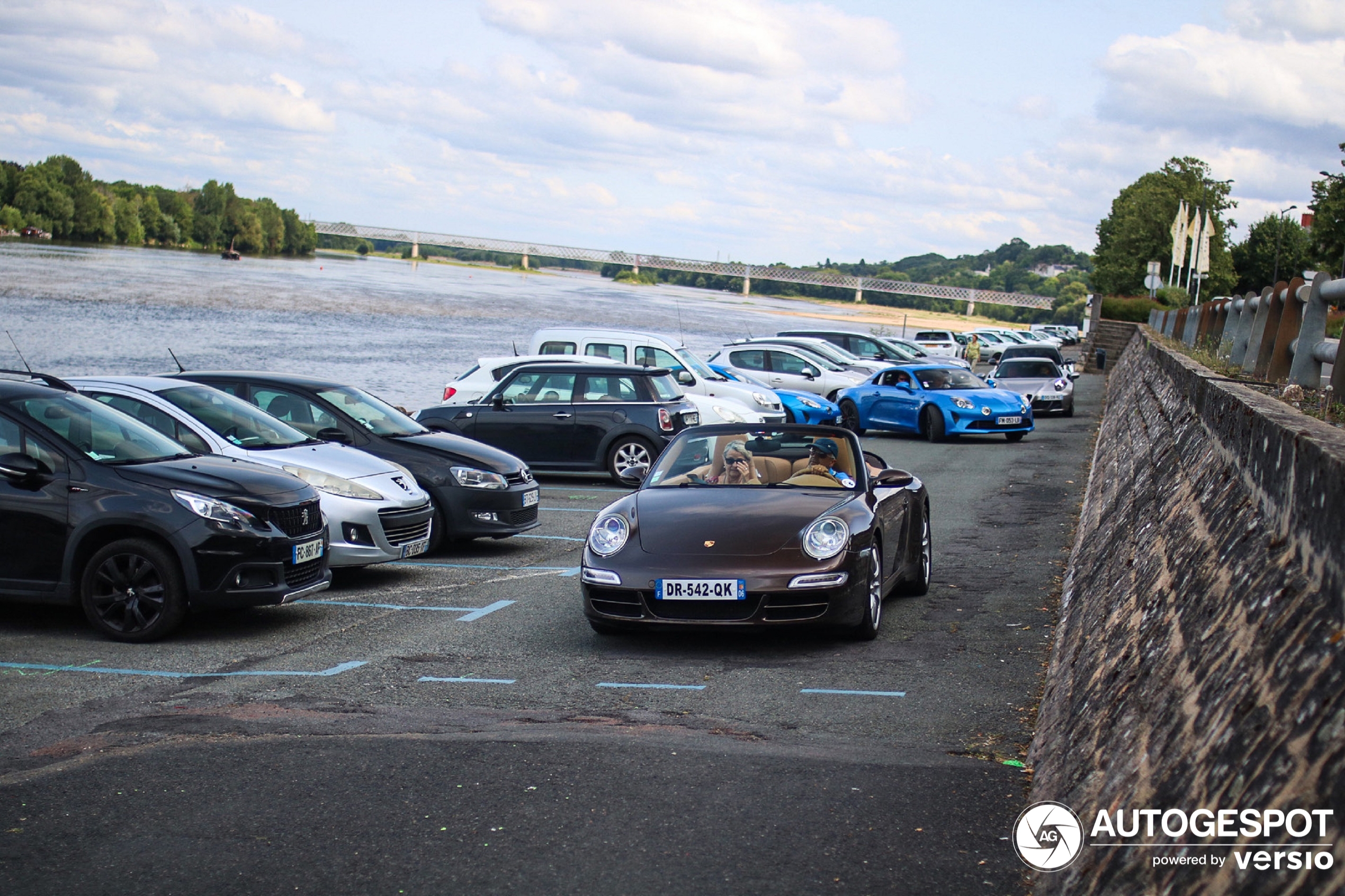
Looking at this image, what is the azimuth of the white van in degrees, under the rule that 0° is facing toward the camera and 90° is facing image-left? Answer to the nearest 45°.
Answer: approximately 315°

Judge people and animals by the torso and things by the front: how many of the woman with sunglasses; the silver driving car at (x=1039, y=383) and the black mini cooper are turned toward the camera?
2

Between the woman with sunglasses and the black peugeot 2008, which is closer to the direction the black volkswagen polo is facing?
the woman with sunglasses

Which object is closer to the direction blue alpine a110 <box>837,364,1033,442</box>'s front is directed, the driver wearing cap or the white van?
the driver wearing cap

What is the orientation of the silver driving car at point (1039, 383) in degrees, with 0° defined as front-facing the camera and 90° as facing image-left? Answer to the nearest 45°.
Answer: approximately 0°

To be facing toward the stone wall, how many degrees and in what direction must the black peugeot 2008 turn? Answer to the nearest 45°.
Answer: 0° — it already faces it
